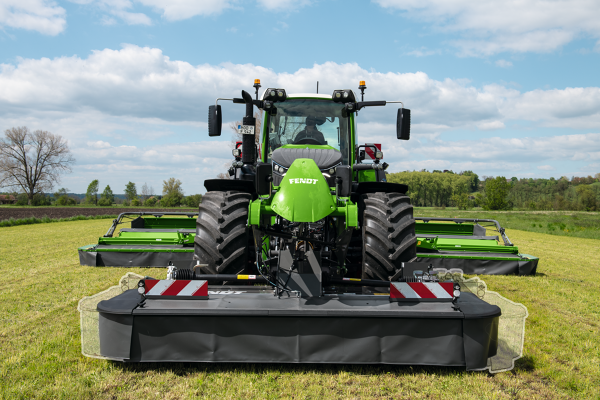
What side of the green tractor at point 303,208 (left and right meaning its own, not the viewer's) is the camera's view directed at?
front
